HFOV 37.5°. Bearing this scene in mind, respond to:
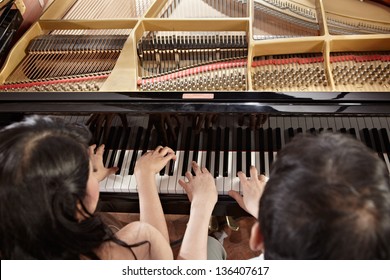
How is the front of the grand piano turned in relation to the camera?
facing the viewer
